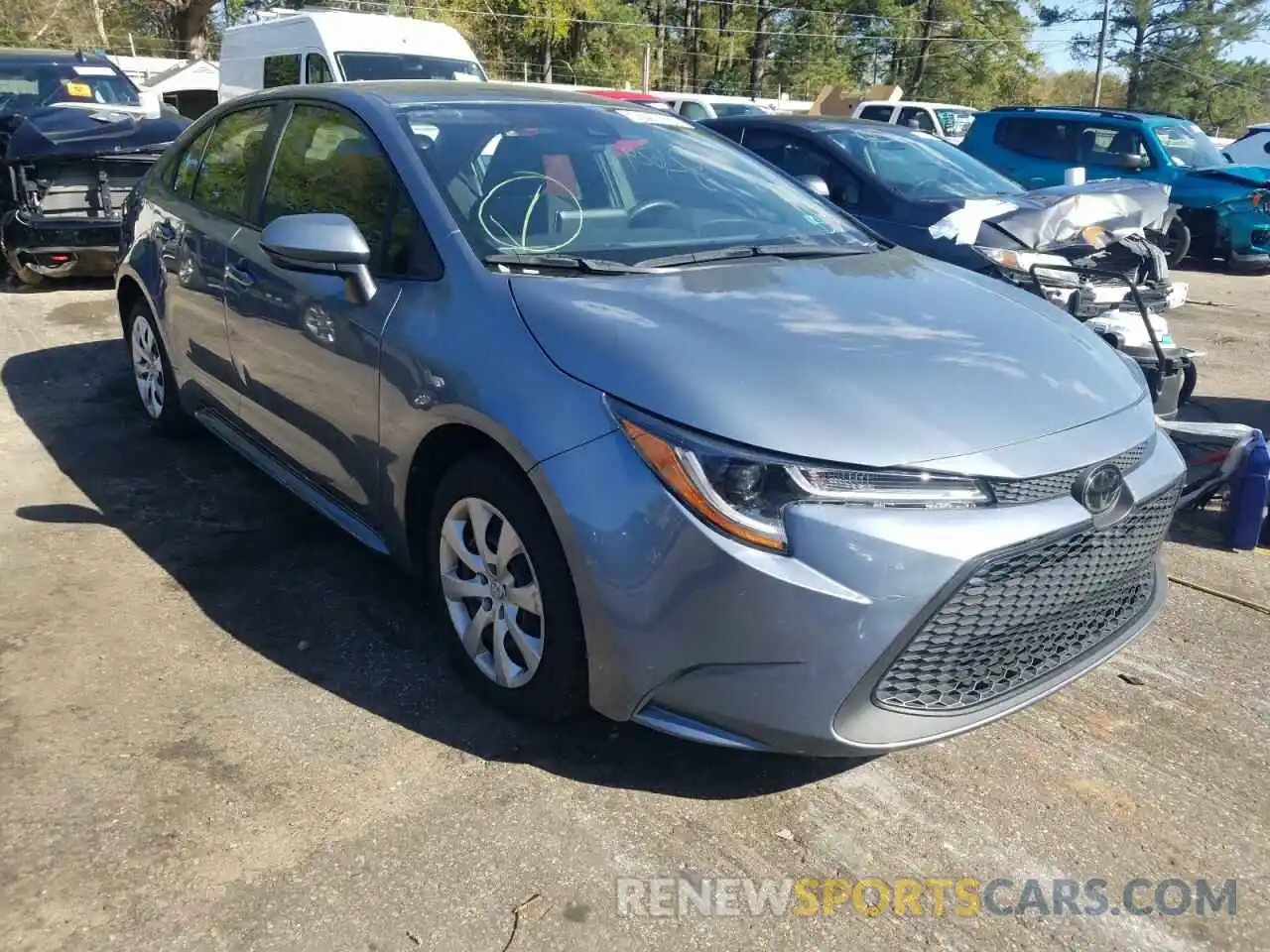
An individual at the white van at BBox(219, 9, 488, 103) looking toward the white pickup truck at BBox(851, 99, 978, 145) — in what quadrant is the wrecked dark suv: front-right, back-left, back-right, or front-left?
back-right

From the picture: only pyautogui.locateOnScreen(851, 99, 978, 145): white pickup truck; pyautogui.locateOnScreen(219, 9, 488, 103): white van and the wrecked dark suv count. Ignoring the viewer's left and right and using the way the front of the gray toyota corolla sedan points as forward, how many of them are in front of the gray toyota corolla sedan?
0

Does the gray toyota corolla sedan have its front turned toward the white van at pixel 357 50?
no

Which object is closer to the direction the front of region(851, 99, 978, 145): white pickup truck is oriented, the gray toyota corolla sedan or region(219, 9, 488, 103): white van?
the gray toyota corolla sedan

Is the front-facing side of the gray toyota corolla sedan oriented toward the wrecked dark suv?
no

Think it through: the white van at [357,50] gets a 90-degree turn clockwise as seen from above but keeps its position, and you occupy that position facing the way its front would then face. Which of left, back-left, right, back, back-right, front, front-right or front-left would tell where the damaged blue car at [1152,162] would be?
back-left

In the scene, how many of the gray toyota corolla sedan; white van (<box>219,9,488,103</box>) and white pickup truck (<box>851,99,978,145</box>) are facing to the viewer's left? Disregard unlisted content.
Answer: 0

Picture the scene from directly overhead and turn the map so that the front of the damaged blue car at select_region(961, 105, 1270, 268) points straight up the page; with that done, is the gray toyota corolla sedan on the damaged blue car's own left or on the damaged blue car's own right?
on the damaged blue car's own right

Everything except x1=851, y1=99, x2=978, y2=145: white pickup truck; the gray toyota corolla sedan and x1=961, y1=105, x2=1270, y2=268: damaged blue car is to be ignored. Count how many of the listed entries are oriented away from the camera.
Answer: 0

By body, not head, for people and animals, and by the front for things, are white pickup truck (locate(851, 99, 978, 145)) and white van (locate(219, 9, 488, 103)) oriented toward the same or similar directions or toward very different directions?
same or similar directions

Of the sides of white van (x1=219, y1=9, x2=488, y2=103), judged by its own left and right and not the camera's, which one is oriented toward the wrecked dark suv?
right

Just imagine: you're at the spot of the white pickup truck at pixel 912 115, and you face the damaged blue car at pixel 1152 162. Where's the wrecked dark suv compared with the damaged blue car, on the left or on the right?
right

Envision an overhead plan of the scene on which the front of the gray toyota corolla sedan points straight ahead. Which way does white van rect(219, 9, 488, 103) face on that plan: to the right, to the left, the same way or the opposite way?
the same way

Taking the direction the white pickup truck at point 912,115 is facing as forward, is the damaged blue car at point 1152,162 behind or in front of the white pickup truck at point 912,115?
in front

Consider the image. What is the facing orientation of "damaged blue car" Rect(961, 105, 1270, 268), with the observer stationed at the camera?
facing the viewer and to the right of the viewer

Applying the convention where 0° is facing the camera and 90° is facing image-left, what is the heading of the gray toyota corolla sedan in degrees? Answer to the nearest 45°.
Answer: approximately 315°

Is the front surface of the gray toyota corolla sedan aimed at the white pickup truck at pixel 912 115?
no

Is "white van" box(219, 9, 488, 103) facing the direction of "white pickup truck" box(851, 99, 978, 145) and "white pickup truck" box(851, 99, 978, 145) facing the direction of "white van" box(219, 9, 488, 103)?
no
